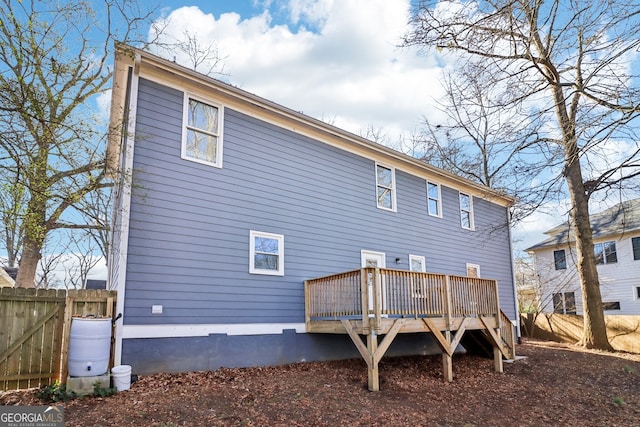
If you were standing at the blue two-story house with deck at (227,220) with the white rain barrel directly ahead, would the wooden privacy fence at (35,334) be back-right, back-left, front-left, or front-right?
front-right

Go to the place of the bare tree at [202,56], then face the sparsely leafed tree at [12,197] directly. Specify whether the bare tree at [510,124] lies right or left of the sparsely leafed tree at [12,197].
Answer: left

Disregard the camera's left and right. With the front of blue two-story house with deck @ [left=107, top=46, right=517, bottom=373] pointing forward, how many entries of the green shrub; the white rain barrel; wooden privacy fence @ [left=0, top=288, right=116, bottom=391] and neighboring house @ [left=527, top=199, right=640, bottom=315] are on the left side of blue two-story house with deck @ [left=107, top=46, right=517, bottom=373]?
3

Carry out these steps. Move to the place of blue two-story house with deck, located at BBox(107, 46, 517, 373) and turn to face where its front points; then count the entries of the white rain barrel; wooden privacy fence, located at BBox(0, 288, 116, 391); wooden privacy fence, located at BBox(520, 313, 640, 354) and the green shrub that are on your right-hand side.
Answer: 1

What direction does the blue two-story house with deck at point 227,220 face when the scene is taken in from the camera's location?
facing away from the viewer and to the left of the viewer

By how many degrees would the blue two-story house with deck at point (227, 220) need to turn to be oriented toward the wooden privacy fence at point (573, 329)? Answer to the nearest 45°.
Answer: approximately 90° to its right

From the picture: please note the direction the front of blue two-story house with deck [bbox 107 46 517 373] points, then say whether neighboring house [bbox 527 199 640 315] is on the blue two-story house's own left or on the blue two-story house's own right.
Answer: on the blue two-story house's own right

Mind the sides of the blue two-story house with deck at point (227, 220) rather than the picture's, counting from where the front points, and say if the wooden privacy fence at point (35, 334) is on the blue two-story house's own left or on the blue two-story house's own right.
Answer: on the blue two-story house's own left
